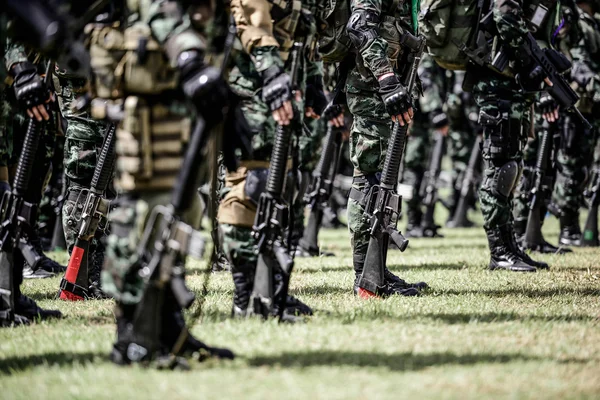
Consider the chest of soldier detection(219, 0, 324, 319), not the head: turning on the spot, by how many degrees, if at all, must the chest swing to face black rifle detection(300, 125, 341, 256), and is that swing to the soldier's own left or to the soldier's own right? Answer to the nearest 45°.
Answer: approximately 90° to the soldier's own left

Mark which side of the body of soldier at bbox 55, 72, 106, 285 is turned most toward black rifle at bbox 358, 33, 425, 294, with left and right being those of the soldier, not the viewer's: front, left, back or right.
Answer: front

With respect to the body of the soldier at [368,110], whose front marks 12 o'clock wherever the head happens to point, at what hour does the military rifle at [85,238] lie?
The military rifle is roughly at 6 o'clock from the soldier.

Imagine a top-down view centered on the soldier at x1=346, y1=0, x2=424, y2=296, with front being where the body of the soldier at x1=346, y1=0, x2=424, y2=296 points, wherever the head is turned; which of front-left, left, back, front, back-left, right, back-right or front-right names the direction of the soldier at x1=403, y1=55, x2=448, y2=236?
left

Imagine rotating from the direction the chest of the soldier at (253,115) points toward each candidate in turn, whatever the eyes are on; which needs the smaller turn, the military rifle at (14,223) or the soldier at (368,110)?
the soldier

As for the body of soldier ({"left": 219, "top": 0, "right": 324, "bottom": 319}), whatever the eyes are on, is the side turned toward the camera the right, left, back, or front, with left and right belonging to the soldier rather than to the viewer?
right

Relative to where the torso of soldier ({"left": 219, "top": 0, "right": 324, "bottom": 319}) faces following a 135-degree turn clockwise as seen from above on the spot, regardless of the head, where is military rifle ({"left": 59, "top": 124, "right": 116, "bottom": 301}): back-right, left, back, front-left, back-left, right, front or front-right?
right

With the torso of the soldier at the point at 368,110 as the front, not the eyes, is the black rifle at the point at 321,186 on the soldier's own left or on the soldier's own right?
on the soldier's own left

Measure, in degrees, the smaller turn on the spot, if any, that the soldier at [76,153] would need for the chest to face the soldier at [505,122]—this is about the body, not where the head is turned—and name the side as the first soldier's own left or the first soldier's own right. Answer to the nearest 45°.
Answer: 0° — they already face them

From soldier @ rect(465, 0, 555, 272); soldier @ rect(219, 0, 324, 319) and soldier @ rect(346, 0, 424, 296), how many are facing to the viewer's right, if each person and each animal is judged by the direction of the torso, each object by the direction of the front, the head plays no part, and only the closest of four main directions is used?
3

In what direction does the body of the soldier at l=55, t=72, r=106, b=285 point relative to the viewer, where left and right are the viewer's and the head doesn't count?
facing to the right of the viewer

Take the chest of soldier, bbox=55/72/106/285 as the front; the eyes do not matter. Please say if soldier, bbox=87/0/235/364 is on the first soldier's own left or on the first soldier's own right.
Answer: on the first soldier's own right

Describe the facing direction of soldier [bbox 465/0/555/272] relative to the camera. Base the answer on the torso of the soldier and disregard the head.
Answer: to the viewer's right

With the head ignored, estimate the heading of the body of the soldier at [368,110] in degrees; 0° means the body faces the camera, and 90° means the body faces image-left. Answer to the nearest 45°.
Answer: approximately 270°
